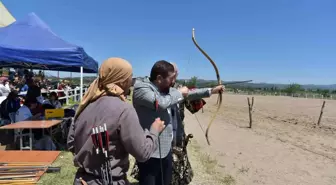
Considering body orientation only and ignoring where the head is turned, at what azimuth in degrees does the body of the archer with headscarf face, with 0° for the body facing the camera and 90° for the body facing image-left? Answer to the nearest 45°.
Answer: approximately 225°

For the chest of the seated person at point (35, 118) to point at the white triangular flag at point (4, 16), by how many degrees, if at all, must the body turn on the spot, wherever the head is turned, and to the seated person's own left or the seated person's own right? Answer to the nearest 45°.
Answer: approximately 45° to the seated person's own right

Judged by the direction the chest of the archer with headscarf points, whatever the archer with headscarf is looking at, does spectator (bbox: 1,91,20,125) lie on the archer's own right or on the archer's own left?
on the archer's own left

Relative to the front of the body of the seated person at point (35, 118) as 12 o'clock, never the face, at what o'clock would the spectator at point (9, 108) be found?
The spectator is roughly at 8 o'clock from the seated person.

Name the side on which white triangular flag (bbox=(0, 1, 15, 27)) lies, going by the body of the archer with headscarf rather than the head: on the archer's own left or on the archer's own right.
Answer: on the archer's own left

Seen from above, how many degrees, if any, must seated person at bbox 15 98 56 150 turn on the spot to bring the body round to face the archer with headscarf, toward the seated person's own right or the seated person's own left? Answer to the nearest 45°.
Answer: approximately 90° to the seated person's own right

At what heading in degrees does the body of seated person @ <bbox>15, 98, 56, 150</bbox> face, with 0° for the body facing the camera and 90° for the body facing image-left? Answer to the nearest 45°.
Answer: approximately 270°

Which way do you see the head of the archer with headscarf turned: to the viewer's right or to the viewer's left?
to the viewer's right
